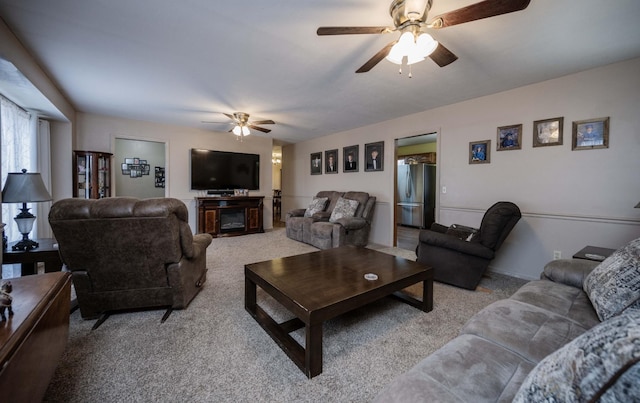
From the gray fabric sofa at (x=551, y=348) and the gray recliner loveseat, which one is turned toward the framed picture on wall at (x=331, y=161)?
the gray fabric sofa

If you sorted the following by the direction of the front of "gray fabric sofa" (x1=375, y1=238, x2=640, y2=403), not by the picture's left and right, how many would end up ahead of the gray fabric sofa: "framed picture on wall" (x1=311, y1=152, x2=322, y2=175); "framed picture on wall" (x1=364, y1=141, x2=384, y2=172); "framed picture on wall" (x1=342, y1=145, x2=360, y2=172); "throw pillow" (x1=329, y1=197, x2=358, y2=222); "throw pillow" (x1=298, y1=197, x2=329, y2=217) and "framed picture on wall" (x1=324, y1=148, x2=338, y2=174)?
6

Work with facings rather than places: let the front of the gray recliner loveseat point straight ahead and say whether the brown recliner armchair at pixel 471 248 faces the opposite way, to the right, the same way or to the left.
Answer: to the right

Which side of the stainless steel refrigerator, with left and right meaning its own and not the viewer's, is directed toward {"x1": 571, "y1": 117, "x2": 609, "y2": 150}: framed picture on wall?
left

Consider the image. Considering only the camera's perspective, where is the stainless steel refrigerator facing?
facing the viewer and to the left of the viewer

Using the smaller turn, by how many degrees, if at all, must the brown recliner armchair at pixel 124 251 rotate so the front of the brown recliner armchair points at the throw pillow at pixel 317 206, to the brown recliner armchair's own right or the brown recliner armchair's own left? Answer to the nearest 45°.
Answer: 0° — it already faces it

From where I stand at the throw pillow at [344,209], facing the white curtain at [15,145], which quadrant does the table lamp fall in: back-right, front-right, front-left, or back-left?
front-left

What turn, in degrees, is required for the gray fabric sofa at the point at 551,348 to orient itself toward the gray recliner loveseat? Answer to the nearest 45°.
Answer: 0° — it already faces it

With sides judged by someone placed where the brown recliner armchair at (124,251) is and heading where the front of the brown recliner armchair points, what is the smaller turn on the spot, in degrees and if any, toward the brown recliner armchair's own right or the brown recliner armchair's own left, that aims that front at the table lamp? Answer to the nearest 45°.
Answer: approximately 90° to the brown recliner armchair's own left

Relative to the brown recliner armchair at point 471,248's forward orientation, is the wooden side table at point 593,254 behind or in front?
behind

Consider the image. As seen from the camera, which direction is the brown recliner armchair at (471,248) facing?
to the viewer's left

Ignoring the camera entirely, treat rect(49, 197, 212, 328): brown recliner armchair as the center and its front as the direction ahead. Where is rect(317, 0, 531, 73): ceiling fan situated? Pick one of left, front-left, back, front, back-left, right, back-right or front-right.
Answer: right

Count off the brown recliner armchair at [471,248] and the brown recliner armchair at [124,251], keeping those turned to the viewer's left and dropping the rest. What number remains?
1

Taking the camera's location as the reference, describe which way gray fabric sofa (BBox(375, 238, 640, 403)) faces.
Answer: facing away from the viewer and to the left of the viewer
